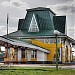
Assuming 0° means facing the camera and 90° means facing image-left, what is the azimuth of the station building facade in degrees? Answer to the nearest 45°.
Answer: approximately 0°
